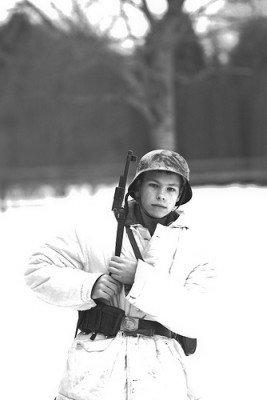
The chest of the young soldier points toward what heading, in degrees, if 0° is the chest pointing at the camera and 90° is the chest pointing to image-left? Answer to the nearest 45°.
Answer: approximately 0°
